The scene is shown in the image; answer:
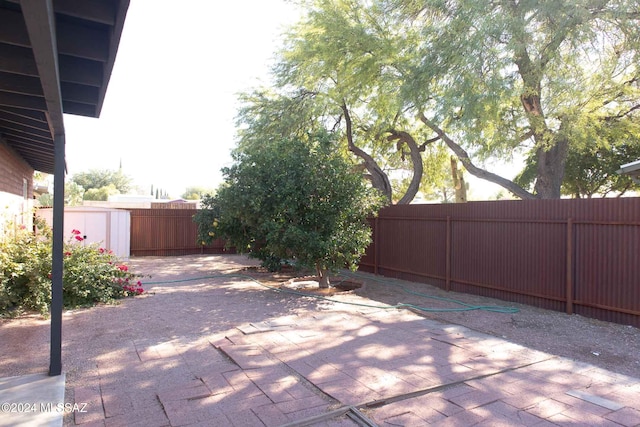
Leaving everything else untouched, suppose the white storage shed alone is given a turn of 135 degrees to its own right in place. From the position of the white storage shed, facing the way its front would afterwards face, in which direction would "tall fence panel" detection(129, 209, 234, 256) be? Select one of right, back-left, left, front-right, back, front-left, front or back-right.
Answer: right

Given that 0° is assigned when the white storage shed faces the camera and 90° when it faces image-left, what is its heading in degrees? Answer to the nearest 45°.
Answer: approximately 0°

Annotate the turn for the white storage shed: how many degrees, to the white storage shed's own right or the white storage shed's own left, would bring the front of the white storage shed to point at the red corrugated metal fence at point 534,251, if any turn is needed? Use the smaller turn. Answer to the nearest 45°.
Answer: approximately 45° to the white storage shed's own left
